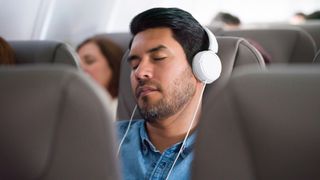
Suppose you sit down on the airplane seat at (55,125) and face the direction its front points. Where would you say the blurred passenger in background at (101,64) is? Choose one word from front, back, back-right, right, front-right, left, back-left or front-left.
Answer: back

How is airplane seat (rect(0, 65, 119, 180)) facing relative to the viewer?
toward the camera

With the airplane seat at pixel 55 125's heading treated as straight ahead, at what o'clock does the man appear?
The man is roughly at 7 o'clock from the airplane seat.

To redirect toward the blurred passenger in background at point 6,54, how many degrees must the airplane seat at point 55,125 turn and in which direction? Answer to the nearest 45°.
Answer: approximately 180°

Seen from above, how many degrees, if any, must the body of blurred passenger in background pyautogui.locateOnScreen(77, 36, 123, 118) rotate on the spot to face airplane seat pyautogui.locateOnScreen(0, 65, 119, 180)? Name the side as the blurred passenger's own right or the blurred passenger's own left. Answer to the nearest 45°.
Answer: approximately 45° to the blurred passenger's own left

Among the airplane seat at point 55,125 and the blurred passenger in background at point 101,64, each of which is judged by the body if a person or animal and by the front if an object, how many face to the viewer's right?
0

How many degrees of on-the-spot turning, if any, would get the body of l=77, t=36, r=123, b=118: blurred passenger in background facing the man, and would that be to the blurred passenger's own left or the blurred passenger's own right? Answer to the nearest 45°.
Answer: approximately 45° to the blurred passenger's own left

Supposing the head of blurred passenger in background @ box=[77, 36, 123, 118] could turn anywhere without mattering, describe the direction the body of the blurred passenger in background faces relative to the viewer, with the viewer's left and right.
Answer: facing the viewer and to the left of the viewer

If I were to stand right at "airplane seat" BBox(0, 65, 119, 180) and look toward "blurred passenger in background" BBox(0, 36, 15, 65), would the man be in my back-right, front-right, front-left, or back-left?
front-right

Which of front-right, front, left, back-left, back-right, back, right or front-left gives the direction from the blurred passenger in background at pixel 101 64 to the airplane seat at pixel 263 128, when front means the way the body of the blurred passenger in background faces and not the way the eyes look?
front-left
